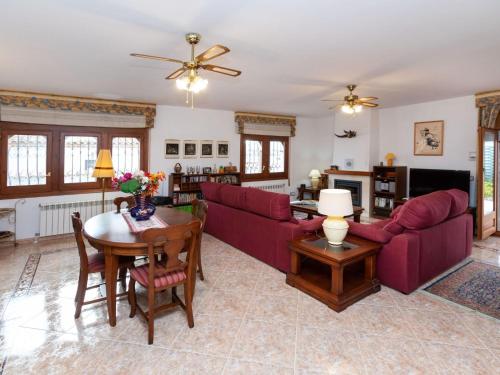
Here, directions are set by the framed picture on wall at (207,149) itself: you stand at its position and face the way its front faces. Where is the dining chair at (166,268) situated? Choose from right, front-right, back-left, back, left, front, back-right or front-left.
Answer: front

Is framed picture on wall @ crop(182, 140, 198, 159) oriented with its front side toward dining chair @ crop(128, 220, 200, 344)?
yes

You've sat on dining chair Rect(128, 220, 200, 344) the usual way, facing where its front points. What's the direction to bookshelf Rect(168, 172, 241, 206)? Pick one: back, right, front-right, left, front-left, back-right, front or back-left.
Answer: front-right

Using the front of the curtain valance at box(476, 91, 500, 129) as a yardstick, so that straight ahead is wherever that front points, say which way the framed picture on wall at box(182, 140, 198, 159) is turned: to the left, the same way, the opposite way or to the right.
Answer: to the left

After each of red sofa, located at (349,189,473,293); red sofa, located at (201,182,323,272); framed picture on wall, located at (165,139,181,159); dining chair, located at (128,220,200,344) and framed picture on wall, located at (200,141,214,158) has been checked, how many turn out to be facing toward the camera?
2

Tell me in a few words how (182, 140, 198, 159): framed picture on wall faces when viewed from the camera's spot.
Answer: facing the viewer

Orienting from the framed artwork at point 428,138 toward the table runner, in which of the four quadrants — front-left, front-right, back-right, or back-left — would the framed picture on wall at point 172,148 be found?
front-right

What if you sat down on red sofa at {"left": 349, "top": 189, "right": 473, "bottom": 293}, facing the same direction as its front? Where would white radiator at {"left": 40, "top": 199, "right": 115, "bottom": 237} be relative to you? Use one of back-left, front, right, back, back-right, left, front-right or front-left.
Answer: front-left

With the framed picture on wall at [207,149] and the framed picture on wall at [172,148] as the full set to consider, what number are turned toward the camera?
2

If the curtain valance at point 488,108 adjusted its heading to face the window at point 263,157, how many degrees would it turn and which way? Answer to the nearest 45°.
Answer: approximately 45° to its right

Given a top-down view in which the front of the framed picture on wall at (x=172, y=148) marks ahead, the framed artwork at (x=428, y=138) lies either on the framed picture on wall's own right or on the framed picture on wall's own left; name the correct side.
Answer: on the framed picture on wall's own left
